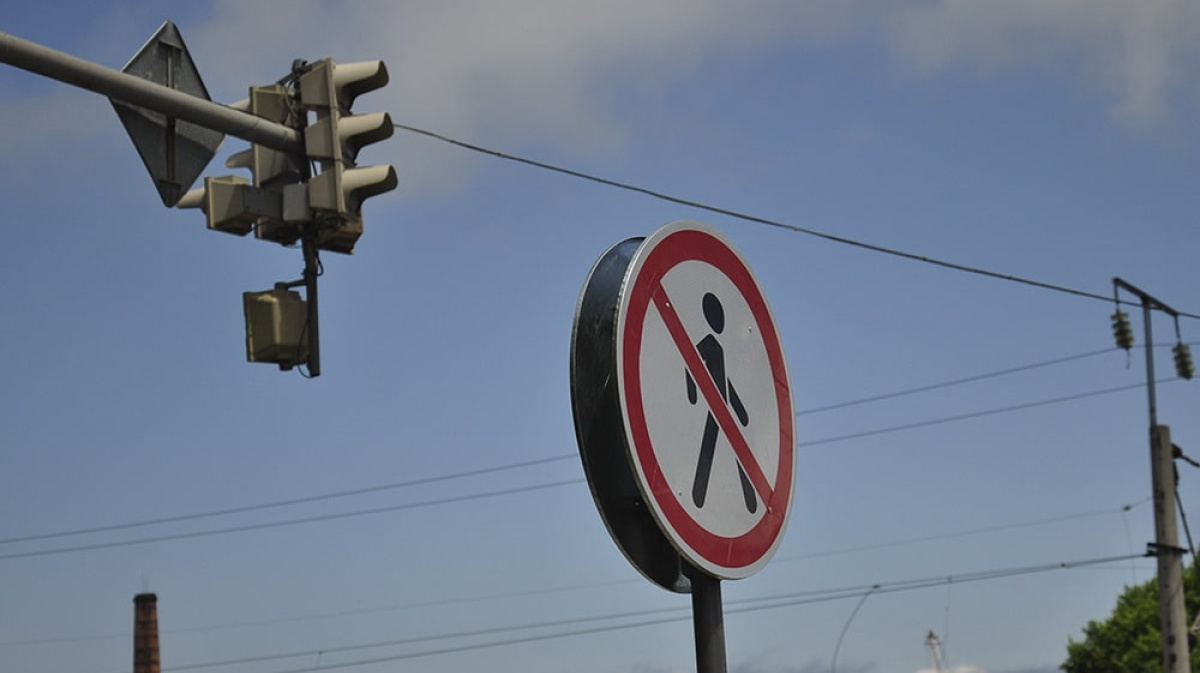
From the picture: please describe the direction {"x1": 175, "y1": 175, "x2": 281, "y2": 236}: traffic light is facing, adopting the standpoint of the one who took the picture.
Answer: facing away from the viewer and to the left of the viewer

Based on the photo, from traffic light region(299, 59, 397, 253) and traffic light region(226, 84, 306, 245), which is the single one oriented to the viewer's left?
traffic light region(226, 84, 306, 245)

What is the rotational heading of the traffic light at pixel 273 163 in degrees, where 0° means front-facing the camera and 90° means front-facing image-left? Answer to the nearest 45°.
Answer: approximately 90°

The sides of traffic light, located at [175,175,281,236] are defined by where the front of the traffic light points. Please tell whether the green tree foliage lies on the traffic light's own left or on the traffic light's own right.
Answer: on the traffic light's own right

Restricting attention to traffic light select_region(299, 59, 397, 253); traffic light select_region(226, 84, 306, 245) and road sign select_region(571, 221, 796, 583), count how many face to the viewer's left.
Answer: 1

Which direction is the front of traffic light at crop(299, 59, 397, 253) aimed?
to the viewer's right

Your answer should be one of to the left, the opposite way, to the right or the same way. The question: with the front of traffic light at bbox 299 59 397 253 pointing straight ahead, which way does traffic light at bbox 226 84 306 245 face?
the opposite way

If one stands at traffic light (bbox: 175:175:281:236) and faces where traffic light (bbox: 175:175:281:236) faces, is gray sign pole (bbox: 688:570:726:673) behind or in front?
behind
